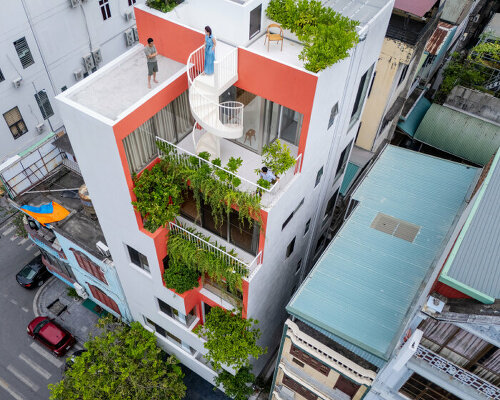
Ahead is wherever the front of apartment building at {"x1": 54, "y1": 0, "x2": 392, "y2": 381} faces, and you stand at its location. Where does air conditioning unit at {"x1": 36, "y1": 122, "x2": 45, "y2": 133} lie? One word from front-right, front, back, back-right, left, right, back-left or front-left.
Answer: right

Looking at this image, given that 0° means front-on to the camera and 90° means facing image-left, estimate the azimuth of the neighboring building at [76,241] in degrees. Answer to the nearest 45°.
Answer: approximately 45°

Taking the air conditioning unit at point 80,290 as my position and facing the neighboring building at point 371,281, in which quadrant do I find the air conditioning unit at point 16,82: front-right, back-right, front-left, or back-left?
back-left

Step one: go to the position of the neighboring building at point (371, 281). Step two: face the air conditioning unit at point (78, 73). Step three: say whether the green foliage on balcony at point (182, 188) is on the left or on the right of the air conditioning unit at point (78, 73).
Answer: left

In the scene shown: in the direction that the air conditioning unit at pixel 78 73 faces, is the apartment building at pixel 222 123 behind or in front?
in front

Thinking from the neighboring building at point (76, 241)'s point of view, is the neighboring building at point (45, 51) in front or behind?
behind

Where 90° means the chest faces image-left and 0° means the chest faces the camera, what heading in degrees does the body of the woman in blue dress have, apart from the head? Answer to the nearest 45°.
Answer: approximately 45°
